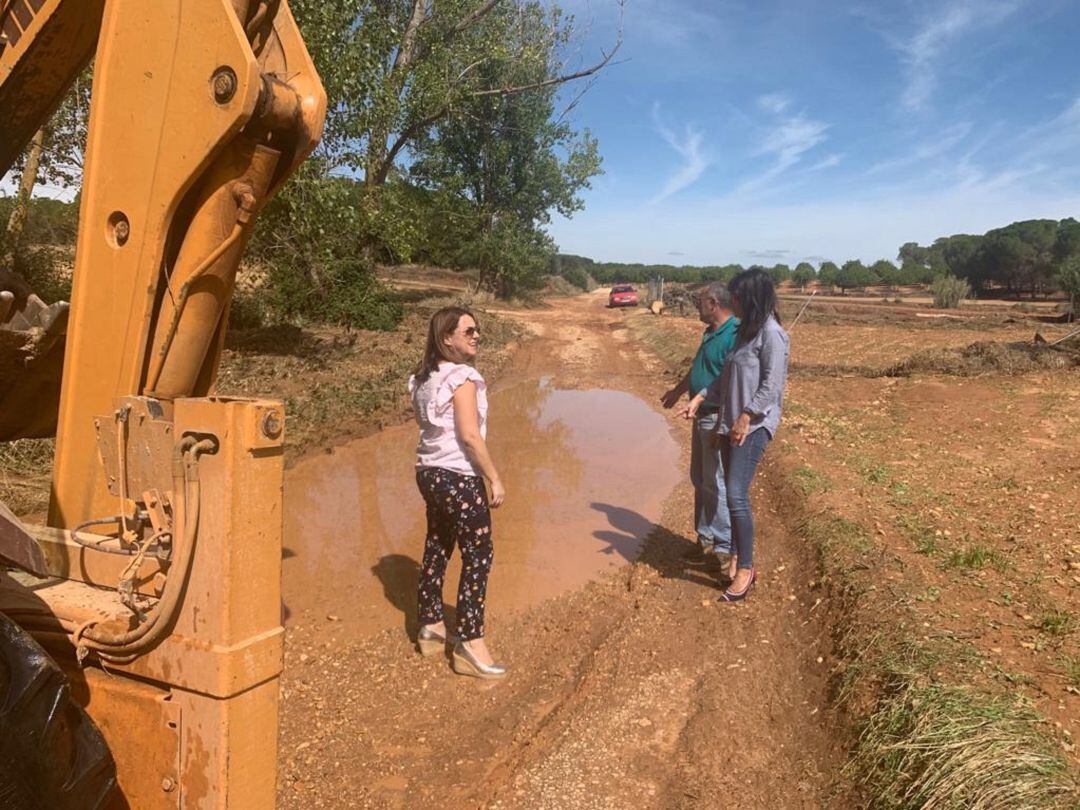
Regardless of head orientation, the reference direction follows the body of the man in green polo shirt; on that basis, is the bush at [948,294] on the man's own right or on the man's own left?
on the man's own right

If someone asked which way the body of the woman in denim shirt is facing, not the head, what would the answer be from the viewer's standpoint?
to the viewer's left

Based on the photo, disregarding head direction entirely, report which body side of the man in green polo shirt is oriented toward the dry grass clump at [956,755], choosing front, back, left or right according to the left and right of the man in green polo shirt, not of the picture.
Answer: left

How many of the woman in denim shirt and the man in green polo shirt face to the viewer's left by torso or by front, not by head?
2

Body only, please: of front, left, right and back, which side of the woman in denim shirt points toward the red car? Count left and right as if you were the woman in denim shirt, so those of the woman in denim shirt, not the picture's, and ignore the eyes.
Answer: right

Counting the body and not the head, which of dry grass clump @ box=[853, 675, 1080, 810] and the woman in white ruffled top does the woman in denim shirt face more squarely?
the woman in white ruffled top

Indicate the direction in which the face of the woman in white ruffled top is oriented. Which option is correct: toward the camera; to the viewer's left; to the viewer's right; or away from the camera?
to the viewer's right

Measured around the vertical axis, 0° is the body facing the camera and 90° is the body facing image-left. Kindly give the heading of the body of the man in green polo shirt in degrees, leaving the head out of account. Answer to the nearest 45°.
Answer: approximately 90°

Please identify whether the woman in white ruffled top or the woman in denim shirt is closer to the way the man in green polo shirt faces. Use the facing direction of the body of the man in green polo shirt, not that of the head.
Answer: the woman in white ruffled top
